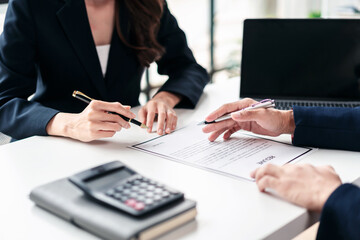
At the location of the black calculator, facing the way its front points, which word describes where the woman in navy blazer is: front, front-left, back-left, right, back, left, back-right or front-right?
back-left

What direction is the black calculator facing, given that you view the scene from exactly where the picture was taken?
facing the viewer and to the right of the viewer
